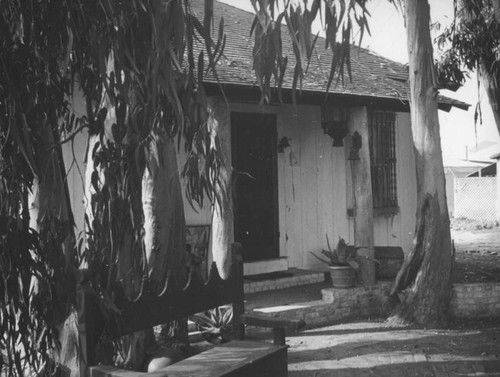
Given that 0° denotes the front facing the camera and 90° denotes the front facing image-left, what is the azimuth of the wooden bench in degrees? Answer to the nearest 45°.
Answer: approximately 315°

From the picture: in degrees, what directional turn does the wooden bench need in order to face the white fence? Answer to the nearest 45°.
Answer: approximately 90° to its left

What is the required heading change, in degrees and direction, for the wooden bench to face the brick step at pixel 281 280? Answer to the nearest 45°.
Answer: approximately 135° to its left

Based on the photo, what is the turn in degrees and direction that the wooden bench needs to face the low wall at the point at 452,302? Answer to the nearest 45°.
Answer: approximately 90° to its left

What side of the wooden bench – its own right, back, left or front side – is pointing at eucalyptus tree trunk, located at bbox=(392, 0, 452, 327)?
left

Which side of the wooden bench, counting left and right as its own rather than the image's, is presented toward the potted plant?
left

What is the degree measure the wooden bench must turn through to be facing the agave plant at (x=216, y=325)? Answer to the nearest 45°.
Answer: approximately 135° to its left
